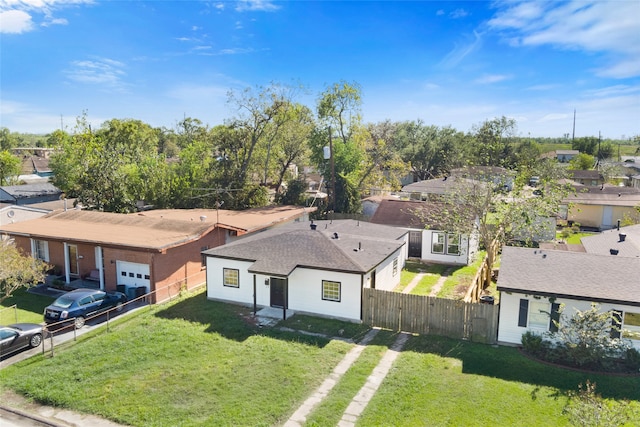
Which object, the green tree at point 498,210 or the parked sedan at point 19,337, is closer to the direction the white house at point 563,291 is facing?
the parked sedan

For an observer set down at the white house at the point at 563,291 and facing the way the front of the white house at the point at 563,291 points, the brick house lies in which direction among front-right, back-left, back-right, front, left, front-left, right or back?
right

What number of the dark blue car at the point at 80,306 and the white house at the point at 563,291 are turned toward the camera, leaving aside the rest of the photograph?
1

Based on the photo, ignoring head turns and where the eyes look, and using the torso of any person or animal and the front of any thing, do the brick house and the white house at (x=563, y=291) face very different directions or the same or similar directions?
same or similar directions

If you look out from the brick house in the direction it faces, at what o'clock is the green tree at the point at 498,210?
The green tree is roughly at 8 o'clock from the brick house.

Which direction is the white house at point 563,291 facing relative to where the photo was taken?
toward the camera

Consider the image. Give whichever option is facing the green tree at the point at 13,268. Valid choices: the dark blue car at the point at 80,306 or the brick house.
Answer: the brick house

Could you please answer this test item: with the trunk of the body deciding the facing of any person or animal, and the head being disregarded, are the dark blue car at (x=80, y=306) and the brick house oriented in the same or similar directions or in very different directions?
very different directions

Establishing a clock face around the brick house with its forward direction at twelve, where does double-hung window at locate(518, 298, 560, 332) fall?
The double-hung window is roughly at 9 o'clock from the brick house.

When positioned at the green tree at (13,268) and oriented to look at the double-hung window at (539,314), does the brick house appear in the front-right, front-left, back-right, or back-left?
front-left

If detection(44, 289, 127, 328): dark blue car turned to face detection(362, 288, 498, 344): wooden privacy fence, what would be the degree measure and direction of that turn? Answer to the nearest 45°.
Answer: approximately 90° to its right

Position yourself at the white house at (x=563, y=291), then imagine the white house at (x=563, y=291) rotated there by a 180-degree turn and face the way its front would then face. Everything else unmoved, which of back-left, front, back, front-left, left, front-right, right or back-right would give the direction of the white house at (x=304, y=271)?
left

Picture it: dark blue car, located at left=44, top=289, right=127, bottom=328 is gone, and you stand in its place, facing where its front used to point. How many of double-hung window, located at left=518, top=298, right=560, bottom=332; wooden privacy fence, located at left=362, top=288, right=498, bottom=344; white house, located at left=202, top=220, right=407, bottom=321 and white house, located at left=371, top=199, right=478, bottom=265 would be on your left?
0

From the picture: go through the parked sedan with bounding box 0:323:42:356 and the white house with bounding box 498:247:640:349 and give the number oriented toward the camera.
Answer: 1

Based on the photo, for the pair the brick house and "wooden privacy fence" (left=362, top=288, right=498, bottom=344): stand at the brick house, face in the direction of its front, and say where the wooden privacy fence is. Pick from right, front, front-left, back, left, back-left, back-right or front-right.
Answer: left

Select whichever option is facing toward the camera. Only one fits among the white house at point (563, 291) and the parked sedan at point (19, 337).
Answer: the white house
